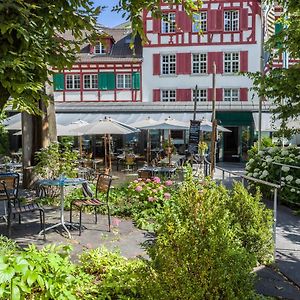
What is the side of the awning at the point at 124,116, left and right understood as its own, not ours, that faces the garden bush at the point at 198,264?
front

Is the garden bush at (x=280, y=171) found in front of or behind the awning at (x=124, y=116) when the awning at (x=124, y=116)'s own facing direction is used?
in front

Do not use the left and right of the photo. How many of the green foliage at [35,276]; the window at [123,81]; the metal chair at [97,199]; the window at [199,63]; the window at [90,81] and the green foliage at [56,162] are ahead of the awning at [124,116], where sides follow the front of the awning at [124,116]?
3

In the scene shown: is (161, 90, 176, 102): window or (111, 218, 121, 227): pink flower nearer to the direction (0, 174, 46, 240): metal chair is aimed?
the pink flower

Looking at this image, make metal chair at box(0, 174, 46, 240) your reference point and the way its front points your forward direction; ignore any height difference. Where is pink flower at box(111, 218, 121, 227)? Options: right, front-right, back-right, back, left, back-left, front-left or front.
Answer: front

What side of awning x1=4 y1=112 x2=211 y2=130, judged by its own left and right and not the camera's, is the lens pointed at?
front

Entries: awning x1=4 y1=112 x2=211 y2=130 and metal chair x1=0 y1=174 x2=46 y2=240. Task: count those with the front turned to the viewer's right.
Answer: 1

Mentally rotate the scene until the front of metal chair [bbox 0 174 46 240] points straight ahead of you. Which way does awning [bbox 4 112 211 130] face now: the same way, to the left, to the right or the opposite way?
to the right

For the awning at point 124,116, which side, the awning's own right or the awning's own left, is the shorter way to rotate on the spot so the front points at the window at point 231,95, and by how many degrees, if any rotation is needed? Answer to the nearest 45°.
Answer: approximately 135° to the awning's own left

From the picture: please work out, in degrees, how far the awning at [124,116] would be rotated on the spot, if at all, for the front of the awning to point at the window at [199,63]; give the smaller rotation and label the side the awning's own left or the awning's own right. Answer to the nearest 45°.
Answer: approximately 135° to the awning's own left

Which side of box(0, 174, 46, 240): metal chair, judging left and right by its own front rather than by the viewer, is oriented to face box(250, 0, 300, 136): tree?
front

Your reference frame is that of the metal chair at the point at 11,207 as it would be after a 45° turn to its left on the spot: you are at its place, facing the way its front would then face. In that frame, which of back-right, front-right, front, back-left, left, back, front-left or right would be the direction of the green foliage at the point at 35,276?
back-right

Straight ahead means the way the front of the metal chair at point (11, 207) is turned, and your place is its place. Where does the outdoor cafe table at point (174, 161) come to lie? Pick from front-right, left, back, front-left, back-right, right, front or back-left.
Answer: front-left

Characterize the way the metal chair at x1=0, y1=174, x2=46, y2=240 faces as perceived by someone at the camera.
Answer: facing to the right of the viewer

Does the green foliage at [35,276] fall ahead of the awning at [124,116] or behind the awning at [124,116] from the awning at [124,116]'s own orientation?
ahead

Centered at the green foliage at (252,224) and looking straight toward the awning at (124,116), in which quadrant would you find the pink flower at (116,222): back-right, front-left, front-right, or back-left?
front-left
